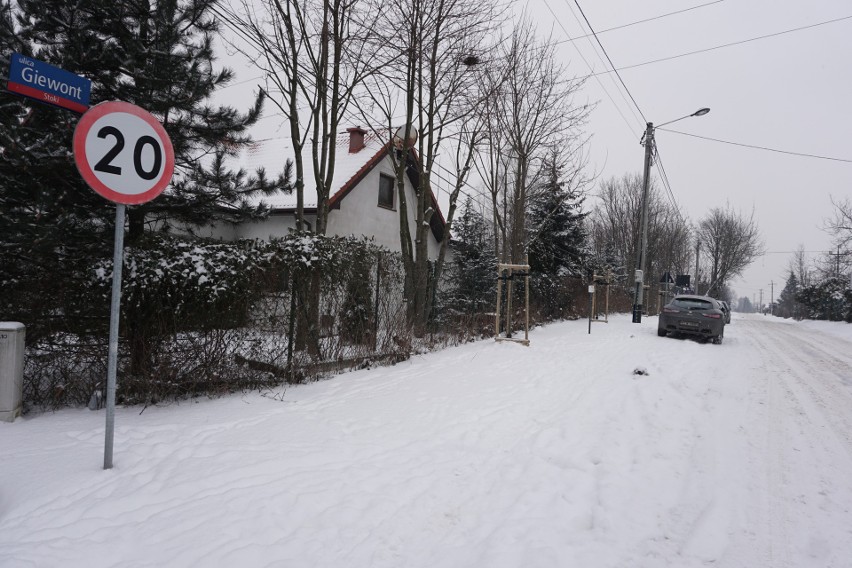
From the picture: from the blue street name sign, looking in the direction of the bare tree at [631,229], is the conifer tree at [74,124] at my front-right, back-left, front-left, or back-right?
front-left

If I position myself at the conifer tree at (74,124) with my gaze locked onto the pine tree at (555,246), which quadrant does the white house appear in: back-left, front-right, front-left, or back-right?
front-left

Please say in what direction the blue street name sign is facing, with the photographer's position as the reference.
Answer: facing the viewer and to the right of the viewer

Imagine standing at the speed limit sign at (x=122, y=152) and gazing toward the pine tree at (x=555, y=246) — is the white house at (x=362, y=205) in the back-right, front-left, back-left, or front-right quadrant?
front-left

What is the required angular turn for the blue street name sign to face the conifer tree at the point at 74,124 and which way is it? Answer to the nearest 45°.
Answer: approximately 135° to its left

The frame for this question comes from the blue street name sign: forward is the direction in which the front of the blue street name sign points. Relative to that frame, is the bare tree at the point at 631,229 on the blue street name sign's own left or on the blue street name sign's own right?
on the blue street name sign's own left

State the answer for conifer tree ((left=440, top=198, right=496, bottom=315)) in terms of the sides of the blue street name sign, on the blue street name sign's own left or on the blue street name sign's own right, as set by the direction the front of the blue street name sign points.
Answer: on the blue street name sign's own left

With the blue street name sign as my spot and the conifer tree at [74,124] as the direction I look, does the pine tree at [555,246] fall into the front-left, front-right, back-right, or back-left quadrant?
front-right
